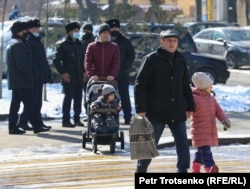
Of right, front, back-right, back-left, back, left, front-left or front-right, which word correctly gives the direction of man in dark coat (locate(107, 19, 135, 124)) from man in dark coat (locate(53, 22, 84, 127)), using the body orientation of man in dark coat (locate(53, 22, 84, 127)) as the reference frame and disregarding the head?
front-left

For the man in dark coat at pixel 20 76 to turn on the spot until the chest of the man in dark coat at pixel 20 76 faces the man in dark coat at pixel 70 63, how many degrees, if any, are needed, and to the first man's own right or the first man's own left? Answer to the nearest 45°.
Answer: approximately 45° to the first man's own left

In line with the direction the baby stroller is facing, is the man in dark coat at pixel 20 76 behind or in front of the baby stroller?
behind

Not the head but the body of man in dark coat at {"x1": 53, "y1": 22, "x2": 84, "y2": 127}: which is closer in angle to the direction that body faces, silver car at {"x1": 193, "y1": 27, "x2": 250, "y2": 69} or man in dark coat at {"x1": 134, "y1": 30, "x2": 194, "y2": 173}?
the man in dark coat

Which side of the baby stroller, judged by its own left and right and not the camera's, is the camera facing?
front

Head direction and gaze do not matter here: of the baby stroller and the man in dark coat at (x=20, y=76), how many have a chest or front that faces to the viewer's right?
1

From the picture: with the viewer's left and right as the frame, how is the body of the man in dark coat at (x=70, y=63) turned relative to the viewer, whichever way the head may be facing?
facing the viewer and to the right of the viewer

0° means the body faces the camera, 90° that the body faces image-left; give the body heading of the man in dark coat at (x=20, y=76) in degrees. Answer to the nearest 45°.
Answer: approximately 270°

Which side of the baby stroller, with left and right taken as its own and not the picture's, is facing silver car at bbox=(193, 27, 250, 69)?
back
